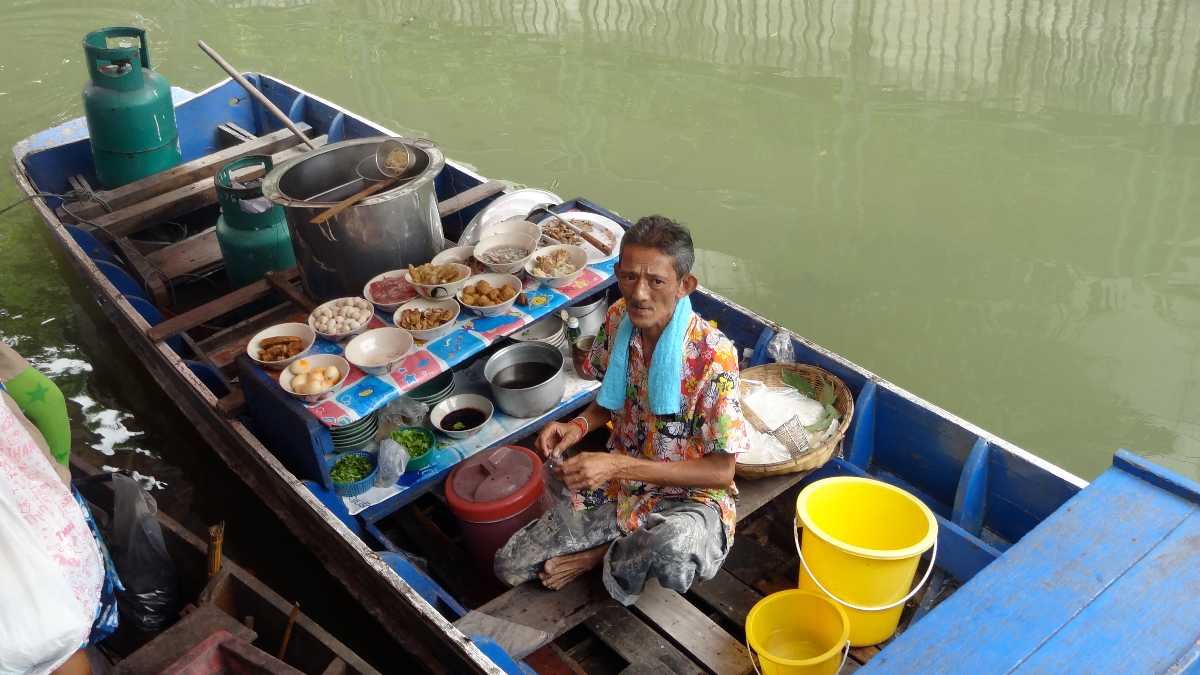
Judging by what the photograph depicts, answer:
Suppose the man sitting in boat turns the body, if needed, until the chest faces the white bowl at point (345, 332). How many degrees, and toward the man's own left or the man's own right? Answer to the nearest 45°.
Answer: approximately 90° to the man's own right

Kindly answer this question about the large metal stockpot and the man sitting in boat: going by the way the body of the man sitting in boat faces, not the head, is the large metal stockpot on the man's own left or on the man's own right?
on the man's own right

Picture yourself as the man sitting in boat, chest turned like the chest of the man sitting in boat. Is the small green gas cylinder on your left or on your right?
on your right

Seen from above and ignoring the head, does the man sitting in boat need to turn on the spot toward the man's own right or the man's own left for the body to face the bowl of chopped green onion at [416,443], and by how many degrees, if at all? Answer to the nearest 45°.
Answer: approximately 90° to the man's own right

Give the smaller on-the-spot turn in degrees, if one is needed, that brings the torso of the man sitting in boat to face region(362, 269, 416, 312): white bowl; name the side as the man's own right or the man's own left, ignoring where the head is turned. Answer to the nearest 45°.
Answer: approximately 90° to the man's own right

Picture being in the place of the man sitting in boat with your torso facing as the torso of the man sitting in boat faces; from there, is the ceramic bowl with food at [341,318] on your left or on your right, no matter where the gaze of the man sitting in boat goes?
on your right

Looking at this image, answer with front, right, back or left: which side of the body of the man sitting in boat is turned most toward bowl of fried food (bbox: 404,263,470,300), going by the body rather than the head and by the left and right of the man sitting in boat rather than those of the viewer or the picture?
right

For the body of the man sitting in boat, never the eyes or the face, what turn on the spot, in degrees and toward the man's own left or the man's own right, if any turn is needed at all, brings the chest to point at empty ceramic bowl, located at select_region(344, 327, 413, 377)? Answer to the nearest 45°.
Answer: approximately 90° to the man's own right

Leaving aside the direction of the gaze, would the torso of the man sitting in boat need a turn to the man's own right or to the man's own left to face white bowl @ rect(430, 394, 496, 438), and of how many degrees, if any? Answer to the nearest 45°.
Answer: approximately 90° to the man's own right

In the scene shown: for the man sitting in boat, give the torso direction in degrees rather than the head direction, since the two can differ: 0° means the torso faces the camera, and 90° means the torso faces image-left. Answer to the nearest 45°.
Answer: approximately 45°

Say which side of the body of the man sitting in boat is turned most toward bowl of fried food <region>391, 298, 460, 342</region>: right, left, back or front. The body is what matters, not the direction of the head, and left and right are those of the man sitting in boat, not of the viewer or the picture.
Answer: right

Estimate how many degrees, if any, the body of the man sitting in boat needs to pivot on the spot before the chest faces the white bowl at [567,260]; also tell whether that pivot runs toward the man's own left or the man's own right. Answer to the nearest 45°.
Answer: approximately 135° to the man's own right

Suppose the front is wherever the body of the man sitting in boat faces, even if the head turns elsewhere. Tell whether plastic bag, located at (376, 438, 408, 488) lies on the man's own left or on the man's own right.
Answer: on the man's own right
